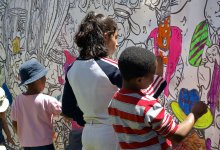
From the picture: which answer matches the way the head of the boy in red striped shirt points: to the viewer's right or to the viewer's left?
to the viewer's right

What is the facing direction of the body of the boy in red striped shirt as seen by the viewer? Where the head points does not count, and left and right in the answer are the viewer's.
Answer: facing away from the viewer and to the right of the viewer
